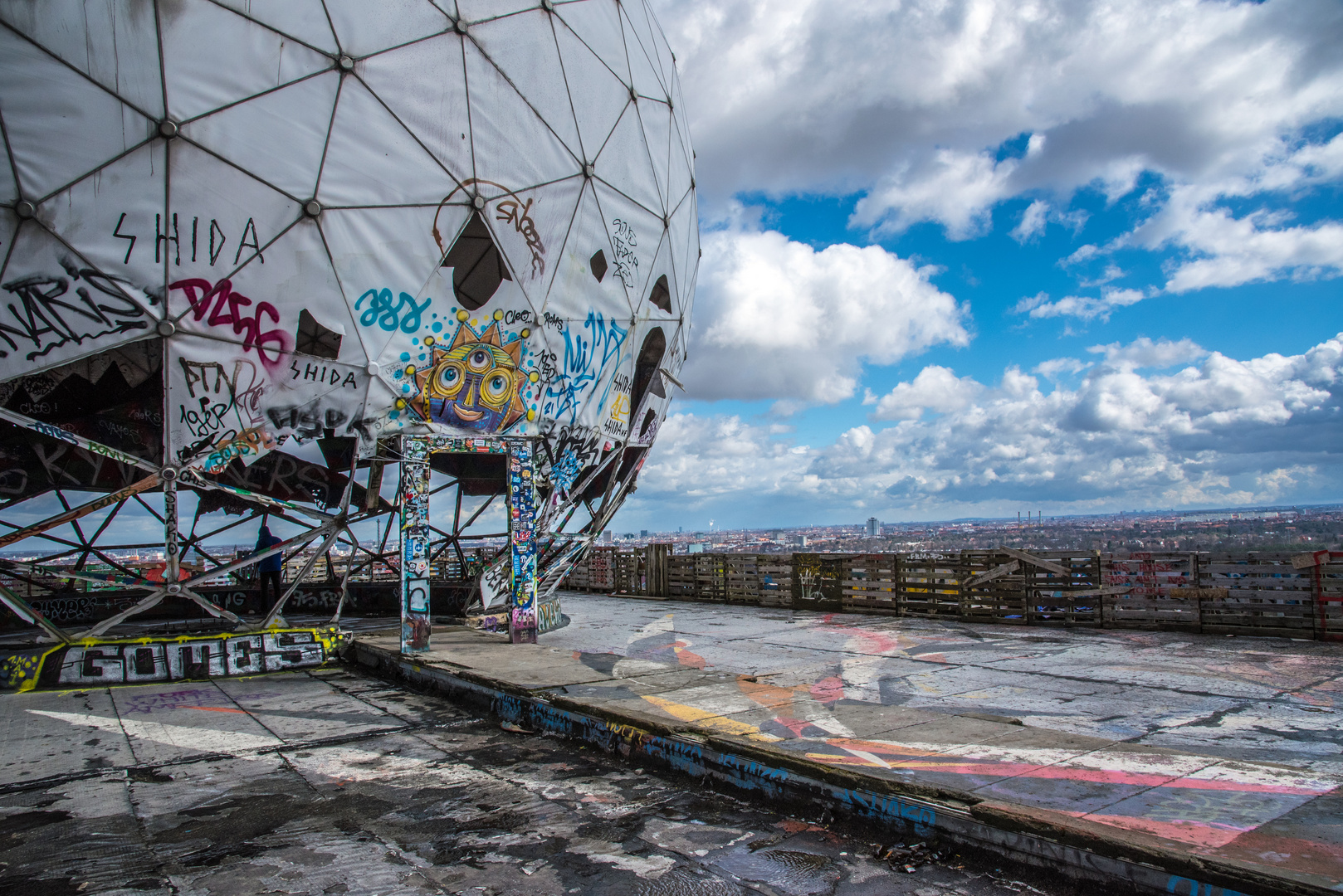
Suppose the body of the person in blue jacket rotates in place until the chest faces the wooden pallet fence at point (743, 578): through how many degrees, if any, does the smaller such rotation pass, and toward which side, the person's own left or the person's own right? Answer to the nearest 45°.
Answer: approximately 90° to the person's own right

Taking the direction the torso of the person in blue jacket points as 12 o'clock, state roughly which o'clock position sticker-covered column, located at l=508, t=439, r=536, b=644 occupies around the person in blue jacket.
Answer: The sticker-covered column is roughly at 5 o'clock from the person in blue jacket.

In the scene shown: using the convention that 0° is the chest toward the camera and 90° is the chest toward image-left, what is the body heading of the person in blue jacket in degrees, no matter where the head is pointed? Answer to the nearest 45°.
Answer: approximately 180°

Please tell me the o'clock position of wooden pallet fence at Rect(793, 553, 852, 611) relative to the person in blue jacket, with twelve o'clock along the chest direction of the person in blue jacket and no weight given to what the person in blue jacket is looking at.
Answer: The wooden pallet fence is roughly at 3 o'clock from the person in blue jacket.

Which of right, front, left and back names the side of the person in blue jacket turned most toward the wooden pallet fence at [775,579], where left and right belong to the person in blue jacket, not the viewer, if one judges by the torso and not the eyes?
right

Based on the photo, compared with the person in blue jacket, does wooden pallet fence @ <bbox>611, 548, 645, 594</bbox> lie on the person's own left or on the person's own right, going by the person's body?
on the person's own right

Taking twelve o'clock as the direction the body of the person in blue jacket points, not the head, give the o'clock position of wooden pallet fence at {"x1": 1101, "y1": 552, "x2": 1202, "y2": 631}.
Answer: The wooden pallet fence is roughly at 4 o'clock from the person in blue jacket.

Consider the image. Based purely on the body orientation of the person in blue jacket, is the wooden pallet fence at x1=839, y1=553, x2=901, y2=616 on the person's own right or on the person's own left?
on the person's own right
